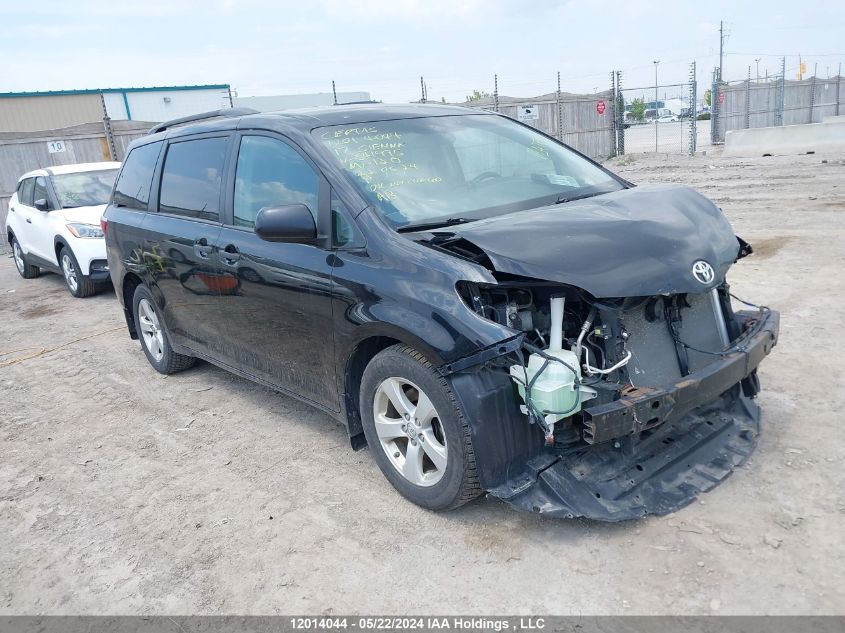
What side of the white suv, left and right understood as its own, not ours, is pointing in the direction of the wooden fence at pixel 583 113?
left

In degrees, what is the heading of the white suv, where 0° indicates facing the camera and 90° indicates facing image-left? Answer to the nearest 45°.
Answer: approximately 315°

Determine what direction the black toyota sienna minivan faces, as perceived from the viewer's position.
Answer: facing the viewer and to the right of the viewer

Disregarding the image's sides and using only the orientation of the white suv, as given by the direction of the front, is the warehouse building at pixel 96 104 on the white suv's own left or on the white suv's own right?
on the white suv's own left

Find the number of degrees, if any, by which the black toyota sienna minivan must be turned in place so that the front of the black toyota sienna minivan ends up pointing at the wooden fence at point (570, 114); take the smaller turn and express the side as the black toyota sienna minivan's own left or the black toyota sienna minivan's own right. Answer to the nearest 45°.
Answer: approximately 135° to the black toyota sienna minivan's own left

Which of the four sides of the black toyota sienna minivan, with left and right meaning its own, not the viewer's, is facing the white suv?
back

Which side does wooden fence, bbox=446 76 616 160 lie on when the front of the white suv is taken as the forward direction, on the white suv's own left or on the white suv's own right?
on the white suv's own left

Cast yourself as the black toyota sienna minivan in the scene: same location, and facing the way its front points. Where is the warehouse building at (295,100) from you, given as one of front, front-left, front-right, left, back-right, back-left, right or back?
back-left

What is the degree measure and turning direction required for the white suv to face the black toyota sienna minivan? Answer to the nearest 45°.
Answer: approximately 45° to its right

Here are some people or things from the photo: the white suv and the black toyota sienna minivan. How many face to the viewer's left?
0

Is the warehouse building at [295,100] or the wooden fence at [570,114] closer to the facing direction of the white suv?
the wooden fence

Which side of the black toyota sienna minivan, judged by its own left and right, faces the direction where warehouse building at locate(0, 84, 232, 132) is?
back
